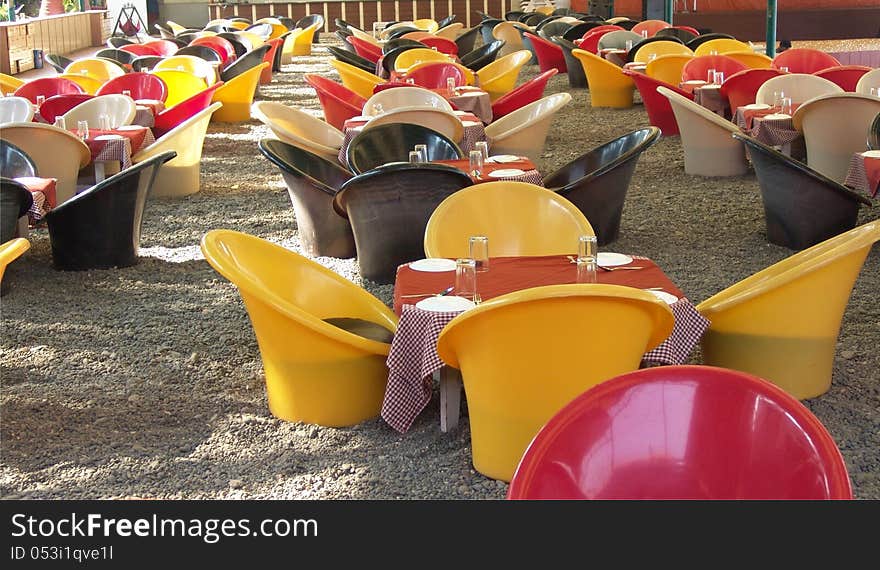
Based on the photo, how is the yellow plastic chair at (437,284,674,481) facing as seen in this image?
away from the camera

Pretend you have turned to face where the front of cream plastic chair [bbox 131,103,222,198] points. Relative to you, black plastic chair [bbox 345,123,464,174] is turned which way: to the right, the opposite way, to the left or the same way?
to the left

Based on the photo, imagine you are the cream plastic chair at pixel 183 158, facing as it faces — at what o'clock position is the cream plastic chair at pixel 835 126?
the cream plastic chair at pixel 835 126 is roughly at 7 o'clock from the cream plastic chair at pixel 183 158.

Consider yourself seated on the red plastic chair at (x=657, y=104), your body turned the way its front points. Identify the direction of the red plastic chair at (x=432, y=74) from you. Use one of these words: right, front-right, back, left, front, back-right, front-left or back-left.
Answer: back

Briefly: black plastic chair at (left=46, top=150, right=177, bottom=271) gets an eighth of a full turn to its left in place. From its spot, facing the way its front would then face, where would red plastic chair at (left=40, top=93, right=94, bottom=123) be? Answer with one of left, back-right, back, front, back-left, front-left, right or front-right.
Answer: back-right

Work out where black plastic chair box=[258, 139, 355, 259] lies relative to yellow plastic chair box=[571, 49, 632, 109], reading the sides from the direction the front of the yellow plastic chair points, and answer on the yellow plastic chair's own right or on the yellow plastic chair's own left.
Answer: on the yellow plastic chair's own right

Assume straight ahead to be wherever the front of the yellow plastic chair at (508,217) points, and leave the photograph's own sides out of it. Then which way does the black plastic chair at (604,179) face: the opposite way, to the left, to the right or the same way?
to the right

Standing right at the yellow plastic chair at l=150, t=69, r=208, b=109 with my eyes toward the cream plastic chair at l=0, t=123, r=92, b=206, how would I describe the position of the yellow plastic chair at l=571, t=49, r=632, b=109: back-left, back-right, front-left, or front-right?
back-left

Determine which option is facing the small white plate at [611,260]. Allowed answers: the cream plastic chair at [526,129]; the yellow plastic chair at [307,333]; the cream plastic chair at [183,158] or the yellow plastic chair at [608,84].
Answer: the yellow plastic chair at [307,333]

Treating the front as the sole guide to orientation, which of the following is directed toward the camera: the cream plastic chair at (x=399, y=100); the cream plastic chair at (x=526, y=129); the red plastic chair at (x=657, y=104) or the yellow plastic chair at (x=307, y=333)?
the cream plastic chair at (x=399, y=100)
